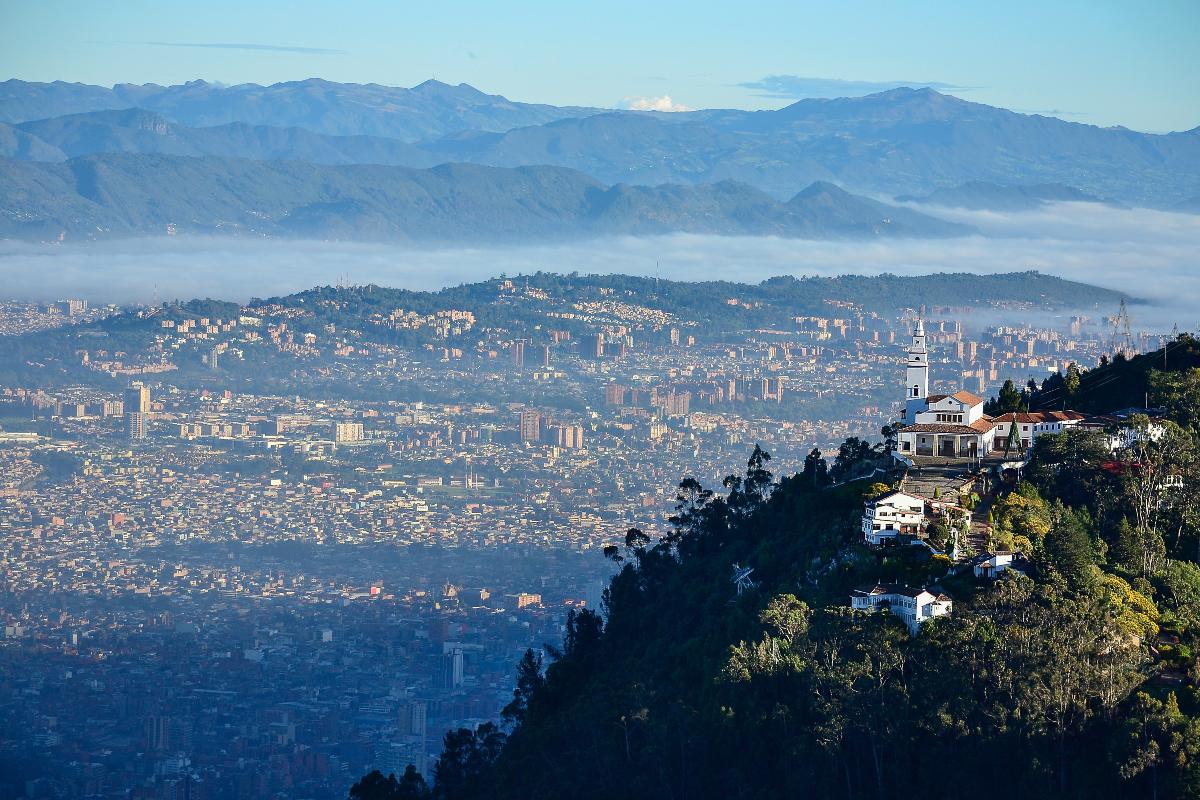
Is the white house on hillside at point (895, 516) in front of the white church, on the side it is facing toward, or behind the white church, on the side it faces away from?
in front

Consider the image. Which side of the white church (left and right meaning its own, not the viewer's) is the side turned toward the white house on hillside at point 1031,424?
left

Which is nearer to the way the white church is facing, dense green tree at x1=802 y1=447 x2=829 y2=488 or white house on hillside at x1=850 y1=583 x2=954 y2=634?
the white house on hillside

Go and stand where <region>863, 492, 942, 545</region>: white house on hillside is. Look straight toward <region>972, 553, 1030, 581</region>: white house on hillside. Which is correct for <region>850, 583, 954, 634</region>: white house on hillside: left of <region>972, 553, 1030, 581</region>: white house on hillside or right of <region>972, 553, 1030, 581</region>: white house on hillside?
right

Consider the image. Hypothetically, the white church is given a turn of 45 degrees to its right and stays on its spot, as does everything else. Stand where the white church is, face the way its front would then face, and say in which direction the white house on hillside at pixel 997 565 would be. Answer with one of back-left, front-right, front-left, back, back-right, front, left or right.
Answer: front-left

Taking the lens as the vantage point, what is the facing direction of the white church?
facing the viewer

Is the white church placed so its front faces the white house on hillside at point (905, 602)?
yes
